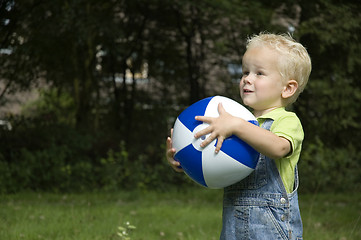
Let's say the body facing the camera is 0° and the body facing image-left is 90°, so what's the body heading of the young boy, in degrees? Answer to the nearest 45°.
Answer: approximately 45°
